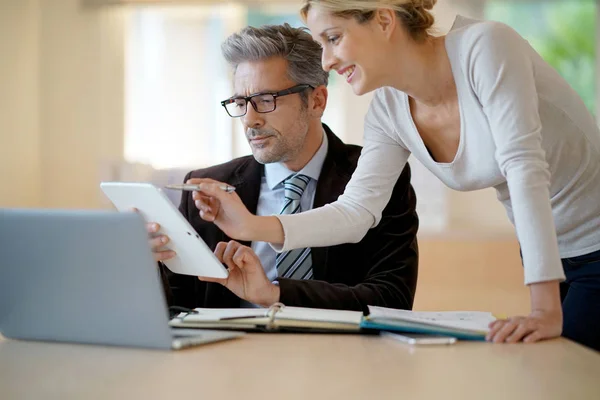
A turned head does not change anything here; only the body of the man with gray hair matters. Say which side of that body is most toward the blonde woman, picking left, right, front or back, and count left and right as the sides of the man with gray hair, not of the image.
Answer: left

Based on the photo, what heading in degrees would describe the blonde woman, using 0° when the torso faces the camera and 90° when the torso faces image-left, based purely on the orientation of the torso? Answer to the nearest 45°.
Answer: approximately 45°

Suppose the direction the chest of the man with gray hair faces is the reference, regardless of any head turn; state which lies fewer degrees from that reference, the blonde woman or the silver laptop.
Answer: the silver laptop

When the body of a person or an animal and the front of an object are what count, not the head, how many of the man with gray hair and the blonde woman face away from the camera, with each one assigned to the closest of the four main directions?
0

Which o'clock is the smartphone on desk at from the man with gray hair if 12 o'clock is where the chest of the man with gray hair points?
The smartphone on desk is roughly at 10 o'clock from the man with gray hair.

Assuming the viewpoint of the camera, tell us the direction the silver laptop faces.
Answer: facing away from the viewer and to the right of the viewer

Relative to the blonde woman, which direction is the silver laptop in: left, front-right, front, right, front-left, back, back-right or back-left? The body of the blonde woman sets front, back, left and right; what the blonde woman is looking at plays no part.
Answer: front

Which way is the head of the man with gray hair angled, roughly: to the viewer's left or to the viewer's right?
to the viewer's left

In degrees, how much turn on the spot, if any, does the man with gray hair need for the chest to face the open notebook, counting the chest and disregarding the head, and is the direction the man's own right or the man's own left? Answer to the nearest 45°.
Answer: approximately 45° to the man's own left

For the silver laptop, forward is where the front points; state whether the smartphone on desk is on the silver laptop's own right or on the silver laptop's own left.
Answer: on the silver laptop's own right

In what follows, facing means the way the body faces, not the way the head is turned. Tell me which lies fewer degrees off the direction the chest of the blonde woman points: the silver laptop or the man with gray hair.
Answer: the silver laptop

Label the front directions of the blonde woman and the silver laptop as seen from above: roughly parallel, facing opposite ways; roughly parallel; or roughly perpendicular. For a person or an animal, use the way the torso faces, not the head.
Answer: roughly parallel, facing opposite ways

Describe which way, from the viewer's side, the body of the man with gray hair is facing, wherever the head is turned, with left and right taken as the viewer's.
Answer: facing the viewer and to the left of the viewer
